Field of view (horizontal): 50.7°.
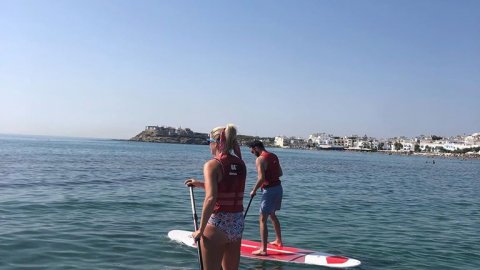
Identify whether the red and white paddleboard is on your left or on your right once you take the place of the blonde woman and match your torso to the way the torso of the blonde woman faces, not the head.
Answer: on your right

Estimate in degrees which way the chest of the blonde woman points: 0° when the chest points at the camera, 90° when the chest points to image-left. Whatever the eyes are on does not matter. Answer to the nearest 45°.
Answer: approximately 135°

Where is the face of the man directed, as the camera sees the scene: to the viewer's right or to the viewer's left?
to the viewer's left

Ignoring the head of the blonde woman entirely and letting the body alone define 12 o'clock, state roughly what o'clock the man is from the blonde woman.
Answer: The man is roughly at 2 o'clock from the blonde woman.
